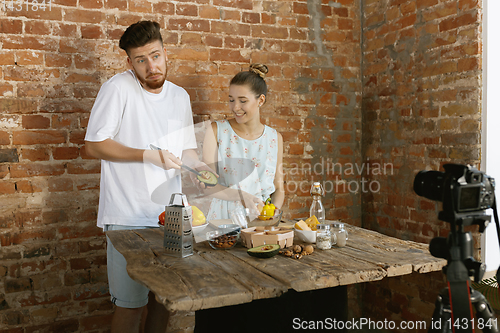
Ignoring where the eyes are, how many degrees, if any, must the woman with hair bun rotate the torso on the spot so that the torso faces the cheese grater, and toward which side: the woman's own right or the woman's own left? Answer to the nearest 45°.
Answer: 0° — they already face it

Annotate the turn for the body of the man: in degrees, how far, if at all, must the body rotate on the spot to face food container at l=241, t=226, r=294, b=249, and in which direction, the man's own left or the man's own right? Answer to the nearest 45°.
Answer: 0° — they already face it

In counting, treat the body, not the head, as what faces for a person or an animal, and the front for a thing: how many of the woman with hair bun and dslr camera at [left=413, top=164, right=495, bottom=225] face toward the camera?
1

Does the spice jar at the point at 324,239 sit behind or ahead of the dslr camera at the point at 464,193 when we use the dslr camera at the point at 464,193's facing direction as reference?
ahead

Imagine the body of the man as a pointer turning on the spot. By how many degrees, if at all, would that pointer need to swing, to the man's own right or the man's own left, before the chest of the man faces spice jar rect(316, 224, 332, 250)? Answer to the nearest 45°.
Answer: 0° — they already face it

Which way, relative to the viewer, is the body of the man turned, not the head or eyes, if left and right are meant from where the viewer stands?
facing the viewer and to the right of the viewer

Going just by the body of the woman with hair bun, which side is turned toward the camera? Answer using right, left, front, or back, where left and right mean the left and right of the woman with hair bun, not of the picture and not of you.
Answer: front

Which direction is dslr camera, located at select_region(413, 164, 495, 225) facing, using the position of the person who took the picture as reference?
facing away from the viewer and to the left of the viewer

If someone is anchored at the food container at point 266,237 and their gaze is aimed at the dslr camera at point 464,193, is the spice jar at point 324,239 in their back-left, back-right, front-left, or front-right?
front-left

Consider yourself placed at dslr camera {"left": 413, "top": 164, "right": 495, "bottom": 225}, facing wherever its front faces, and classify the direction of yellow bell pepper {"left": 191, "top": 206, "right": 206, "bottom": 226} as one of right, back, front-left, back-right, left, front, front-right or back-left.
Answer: front-left

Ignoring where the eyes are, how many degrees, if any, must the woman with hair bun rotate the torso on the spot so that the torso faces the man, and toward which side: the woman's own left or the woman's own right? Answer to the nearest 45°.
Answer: approximately 45° to the woman's own right
